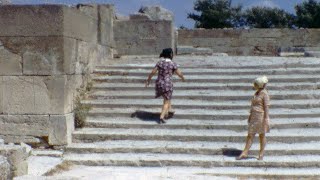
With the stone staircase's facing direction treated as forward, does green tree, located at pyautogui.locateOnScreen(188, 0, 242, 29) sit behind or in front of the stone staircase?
behind

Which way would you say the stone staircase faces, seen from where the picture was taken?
facing the viewer

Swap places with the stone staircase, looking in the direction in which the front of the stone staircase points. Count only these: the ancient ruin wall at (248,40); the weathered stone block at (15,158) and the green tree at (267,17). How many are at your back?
2

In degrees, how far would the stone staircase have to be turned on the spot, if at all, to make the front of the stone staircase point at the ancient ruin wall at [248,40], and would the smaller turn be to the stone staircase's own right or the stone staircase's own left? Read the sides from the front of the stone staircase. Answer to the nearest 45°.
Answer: approximately 180°

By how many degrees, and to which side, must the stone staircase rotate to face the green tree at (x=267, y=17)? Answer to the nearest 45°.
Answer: approximately 180°

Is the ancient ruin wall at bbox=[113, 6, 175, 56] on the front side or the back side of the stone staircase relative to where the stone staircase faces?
on the back side

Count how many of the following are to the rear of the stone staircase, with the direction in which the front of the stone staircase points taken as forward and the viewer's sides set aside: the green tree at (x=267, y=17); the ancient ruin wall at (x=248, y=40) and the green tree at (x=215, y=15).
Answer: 3

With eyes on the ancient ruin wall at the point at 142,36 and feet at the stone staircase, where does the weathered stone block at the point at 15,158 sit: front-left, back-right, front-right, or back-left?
back-left

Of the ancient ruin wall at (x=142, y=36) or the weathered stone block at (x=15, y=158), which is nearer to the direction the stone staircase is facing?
the weathered stone block

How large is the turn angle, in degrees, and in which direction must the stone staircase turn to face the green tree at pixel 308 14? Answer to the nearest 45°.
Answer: approximately 180°
